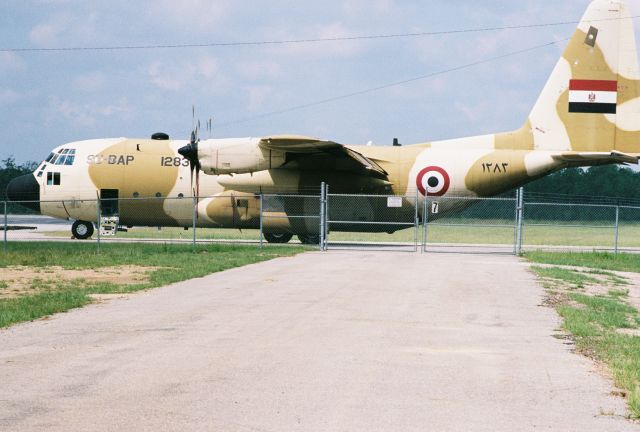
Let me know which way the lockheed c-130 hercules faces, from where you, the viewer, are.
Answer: facing to the left of the viewer
